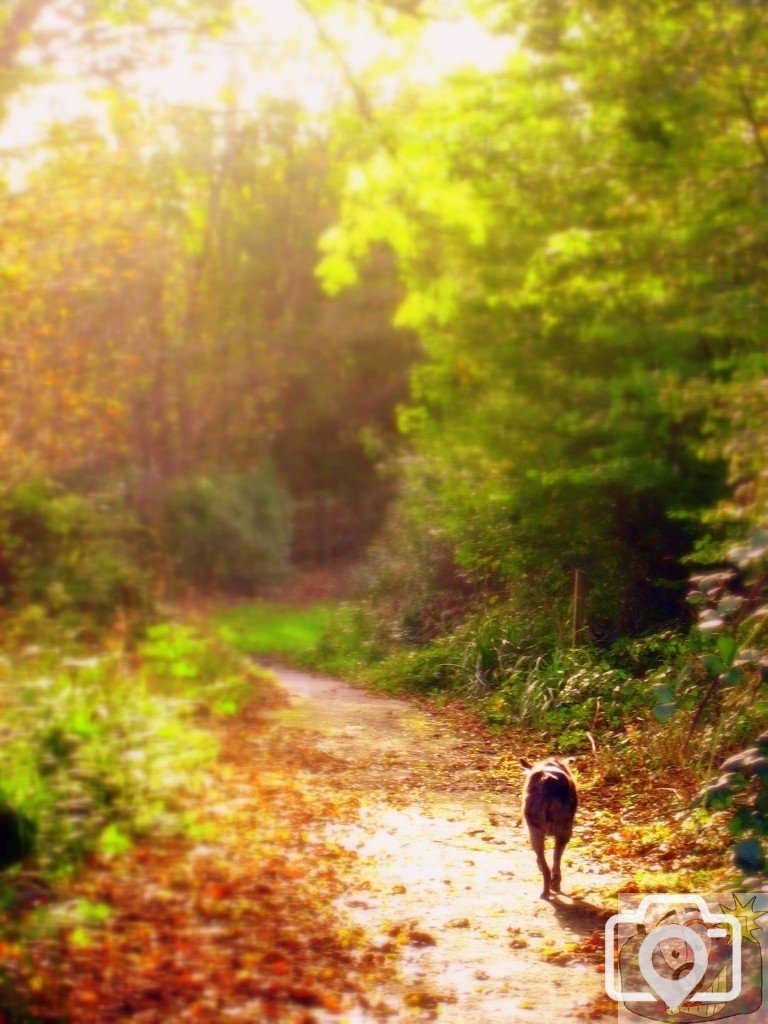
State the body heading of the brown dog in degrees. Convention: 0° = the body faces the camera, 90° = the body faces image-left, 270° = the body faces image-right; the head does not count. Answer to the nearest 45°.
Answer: approximately 180°

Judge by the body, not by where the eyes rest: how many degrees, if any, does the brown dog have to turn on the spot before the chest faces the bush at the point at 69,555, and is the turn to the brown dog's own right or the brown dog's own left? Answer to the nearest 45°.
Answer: approximately 45° to the brown dog's own left
